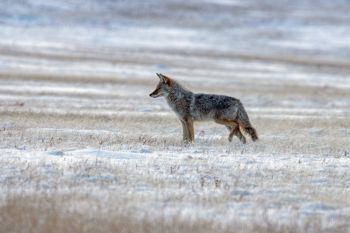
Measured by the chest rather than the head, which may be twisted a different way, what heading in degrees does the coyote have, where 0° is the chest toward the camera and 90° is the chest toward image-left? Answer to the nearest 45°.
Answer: approximately 90°
